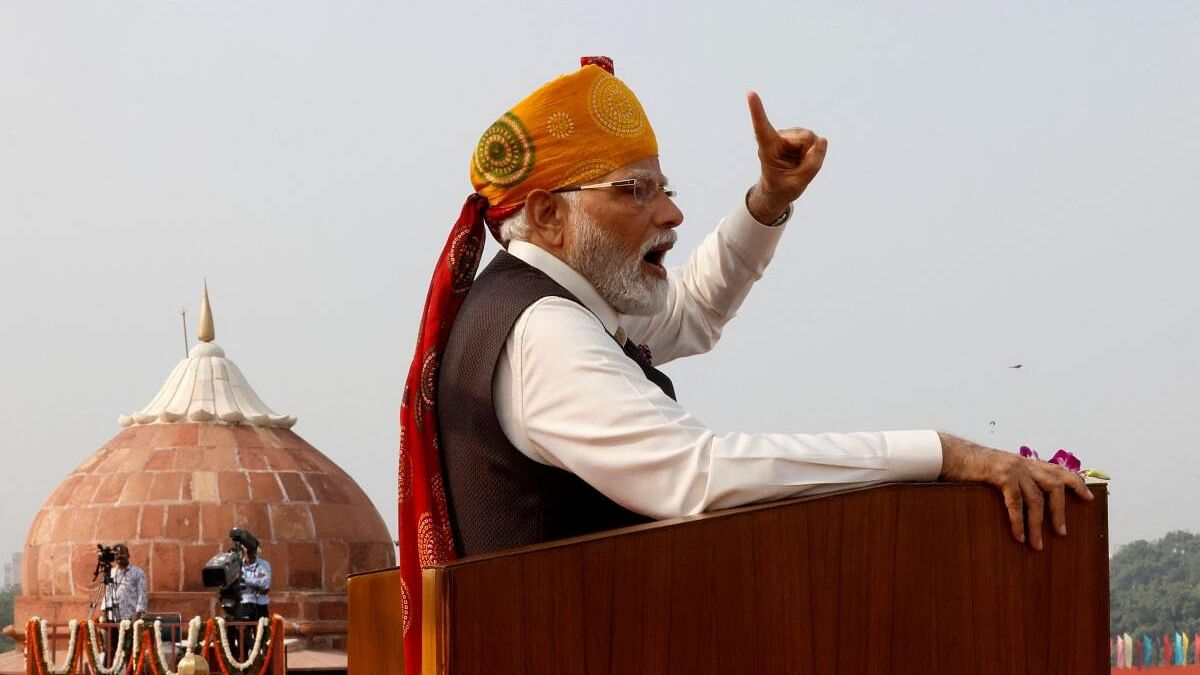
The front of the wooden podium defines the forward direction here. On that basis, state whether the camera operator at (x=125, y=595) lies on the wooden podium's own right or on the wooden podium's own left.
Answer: on the wooden podium's own left

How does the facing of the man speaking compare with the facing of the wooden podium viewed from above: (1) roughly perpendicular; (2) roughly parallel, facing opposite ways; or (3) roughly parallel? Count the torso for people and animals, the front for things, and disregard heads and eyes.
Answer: roughly parallel

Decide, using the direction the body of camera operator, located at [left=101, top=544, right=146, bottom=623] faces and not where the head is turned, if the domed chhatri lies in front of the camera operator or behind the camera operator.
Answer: behind

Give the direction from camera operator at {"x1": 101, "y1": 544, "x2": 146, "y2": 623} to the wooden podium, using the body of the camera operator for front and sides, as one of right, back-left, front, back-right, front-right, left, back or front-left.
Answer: front-left

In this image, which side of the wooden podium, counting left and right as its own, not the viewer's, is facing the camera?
right

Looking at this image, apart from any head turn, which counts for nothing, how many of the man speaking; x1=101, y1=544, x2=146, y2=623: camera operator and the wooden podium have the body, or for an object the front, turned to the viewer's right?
2

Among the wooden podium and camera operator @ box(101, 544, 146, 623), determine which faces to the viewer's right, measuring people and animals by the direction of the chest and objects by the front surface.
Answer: the wooden podium

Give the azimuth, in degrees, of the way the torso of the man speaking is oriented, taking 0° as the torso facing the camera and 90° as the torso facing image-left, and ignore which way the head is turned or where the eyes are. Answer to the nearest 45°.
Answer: approximately 270°

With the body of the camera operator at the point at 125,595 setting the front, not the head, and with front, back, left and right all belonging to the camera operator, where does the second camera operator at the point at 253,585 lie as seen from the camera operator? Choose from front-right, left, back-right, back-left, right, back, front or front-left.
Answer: left
